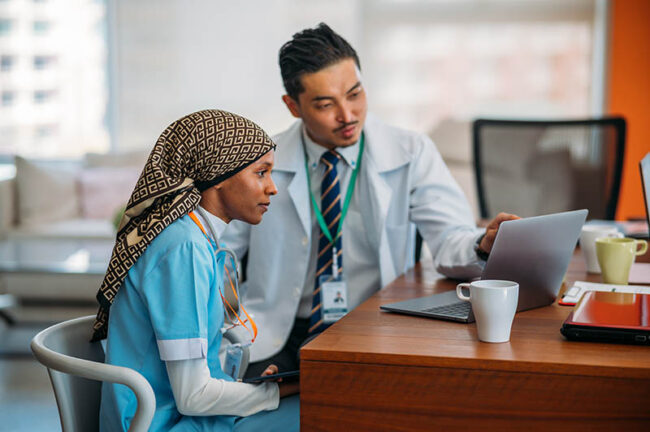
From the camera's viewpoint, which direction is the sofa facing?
toward the camera

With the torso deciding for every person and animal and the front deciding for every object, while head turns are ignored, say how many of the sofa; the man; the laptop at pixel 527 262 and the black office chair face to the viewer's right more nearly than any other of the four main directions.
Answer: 0

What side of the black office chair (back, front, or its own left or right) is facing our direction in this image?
front

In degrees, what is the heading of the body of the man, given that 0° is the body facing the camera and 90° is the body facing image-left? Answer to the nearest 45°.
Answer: approximately 0°

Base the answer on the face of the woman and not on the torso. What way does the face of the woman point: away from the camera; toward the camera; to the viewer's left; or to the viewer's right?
to the viewer's right

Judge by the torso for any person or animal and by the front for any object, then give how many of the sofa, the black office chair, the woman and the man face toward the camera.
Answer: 3

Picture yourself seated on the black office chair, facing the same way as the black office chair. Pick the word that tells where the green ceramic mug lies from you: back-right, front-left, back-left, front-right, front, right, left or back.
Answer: front

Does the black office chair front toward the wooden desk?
yes

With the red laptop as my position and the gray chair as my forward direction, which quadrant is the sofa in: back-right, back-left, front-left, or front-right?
front-right

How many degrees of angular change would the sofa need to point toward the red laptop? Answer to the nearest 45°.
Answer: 0° — it already faces it

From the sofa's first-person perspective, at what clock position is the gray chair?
The gray chair is roughly at 12 o'clock from the sofa.

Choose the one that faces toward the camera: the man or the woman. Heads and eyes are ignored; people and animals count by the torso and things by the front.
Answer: the man

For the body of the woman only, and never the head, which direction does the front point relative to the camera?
to the viewer's right

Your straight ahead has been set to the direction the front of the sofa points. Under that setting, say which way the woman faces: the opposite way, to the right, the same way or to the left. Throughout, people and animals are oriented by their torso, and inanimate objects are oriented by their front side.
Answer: to the left

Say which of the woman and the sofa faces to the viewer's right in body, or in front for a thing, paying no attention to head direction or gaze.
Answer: the woman
